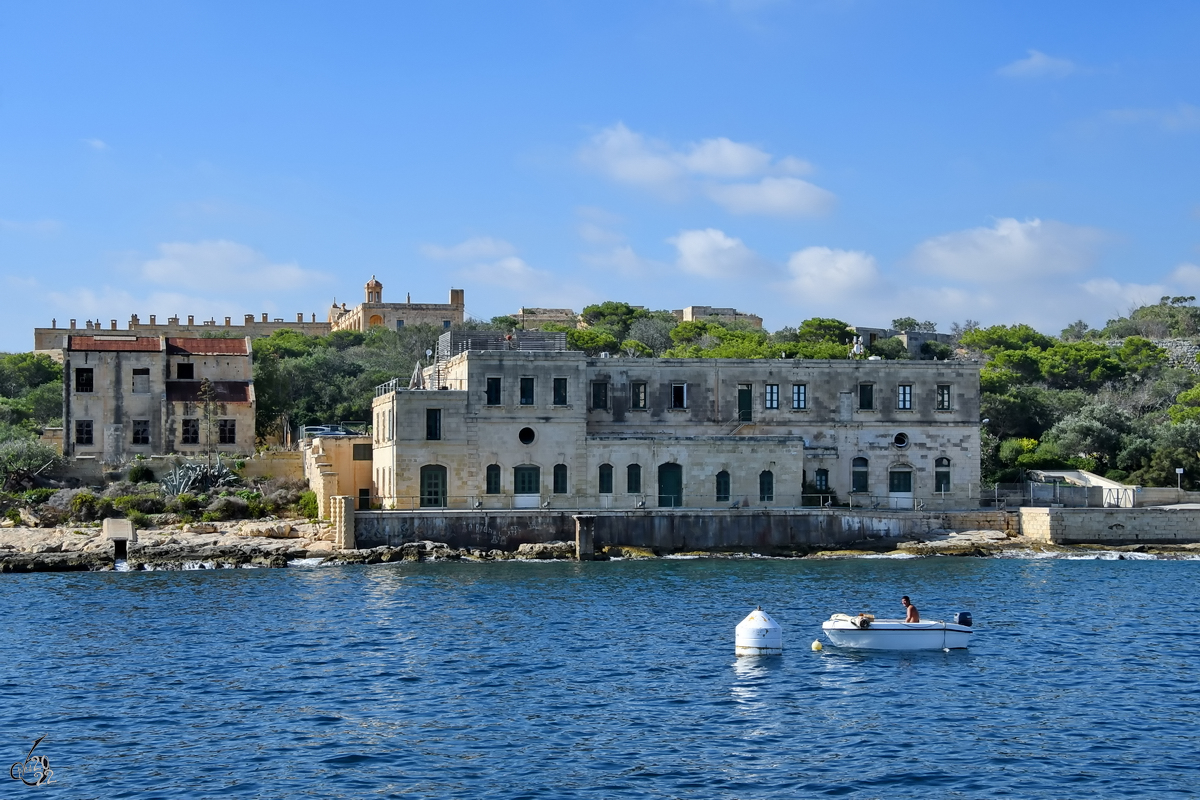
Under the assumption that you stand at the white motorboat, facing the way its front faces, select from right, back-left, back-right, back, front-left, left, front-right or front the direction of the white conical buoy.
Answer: front-left

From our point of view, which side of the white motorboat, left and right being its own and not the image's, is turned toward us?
left
